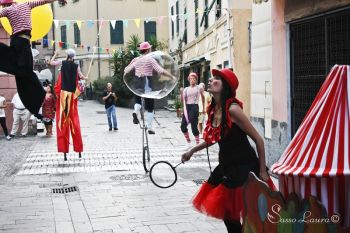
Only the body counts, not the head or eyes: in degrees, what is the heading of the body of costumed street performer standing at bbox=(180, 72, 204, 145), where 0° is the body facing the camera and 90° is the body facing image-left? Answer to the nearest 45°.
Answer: approximately 0°

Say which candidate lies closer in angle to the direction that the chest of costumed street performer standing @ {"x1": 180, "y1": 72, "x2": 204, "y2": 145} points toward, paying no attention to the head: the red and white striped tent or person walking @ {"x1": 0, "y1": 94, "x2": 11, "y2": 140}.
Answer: the red and white striped tent

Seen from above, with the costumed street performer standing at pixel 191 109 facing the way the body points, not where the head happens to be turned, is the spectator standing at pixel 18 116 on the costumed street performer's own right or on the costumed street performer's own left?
on the costumed street performer's own right

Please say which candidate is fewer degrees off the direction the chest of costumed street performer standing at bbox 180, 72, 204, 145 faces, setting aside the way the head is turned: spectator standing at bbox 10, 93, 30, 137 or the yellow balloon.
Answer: the yellow balloon

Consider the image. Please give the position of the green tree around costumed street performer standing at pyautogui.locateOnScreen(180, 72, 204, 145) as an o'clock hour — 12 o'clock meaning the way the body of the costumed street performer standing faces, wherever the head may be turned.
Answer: The green tree is roughly at 6 o'clock from the costumed street performer standing.
